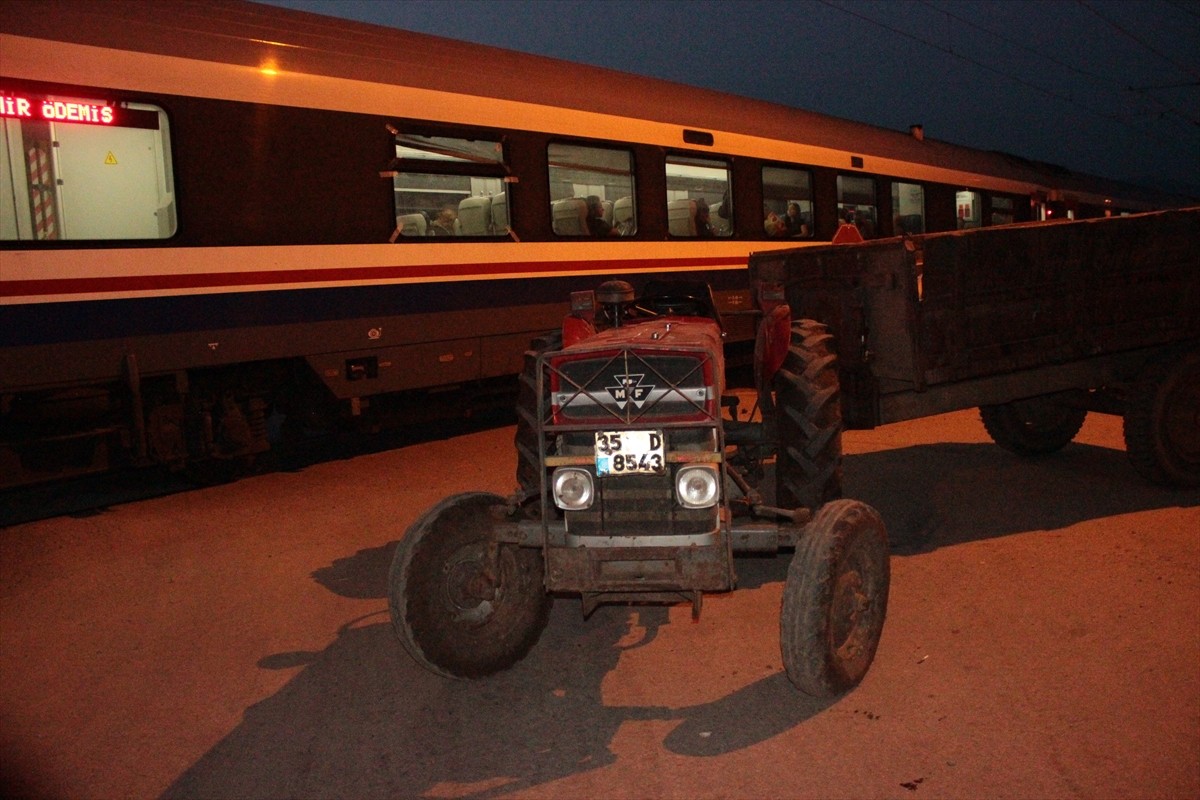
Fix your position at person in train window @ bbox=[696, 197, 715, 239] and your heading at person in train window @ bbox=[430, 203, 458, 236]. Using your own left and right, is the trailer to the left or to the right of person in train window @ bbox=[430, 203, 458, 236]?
left

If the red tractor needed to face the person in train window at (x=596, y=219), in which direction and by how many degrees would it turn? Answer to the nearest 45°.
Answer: approximately 180°

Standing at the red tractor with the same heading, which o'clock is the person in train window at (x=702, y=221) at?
The person in train window is roughly at 6 o'clock from the red tractor.

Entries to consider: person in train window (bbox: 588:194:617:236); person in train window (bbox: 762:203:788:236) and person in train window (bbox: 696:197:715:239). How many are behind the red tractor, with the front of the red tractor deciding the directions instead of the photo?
3

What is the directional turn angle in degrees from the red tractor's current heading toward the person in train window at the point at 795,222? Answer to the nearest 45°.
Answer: approximately 180°

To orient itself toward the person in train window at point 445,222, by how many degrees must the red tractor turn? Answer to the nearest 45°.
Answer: approximately 180°

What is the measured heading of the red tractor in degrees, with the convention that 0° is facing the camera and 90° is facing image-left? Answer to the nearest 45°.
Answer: approximately 0°
